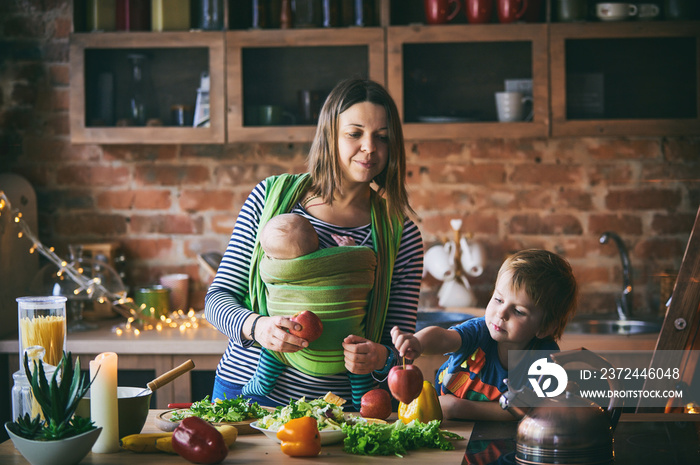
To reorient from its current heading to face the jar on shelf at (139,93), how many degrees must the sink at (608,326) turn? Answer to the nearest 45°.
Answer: approximately 90° to its right

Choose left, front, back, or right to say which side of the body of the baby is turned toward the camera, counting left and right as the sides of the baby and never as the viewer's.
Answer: back

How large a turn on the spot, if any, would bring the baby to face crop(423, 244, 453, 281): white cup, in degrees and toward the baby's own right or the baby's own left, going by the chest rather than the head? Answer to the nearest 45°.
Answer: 0° — they already face it

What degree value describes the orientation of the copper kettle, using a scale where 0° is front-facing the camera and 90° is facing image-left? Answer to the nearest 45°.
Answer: approximately 90°

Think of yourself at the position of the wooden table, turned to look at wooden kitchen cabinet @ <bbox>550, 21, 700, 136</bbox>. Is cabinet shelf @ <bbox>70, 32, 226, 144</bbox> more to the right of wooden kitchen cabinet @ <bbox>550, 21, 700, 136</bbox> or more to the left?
left

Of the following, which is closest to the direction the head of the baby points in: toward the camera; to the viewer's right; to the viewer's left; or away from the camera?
away from the camera
